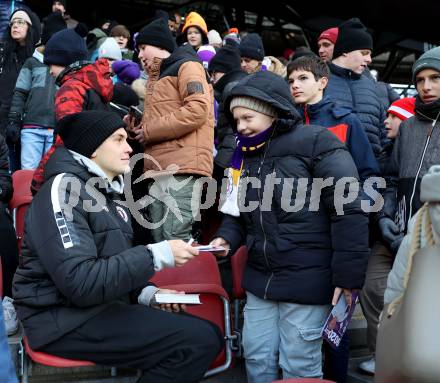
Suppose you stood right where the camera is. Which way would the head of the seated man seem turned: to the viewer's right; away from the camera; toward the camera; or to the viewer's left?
to the viewer's right

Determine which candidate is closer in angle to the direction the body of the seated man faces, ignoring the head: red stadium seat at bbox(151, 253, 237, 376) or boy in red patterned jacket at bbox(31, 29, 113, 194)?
the red stadium seat

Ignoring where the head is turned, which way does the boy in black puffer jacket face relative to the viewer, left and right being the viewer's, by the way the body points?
facing the viewer and to the left of the viewer

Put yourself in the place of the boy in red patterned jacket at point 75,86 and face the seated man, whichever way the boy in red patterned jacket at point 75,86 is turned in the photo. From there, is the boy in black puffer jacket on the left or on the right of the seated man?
left

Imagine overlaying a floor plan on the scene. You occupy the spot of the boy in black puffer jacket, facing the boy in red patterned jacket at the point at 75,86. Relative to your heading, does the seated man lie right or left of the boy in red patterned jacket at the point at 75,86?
left

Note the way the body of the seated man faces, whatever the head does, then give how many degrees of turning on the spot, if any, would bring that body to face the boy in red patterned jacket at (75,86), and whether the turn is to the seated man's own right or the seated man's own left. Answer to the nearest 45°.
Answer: approximately 90° to the seated man's own left

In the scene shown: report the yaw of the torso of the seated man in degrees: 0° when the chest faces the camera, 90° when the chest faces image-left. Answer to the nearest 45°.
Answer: approximately 270°

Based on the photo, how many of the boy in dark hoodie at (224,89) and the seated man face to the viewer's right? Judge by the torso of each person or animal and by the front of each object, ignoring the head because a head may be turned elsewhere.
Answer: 1

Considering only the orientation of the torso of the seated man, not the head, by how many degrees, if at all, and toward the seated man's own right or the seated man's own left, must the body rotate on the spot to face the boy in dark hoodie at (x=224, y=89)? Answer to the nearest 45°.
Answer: approximately 90° to the seated man's own left
